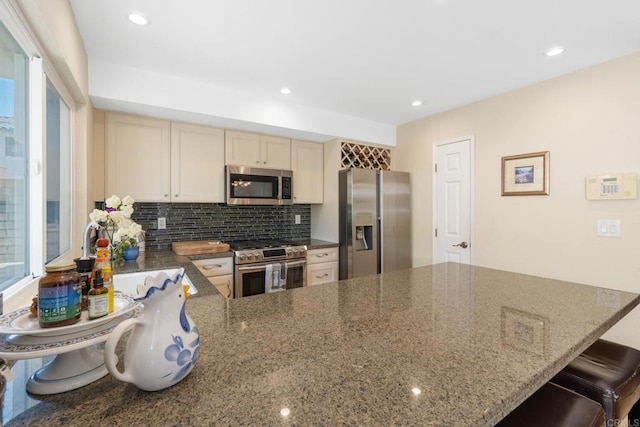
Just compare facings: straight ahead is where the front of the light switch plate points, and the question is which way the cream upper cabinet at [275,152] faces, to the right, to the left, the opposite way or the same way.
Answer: to the left

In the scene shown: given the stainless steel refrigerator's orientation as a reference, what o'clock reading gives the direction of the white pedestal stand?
The white pedestal stand is roughly at 2 o'clock from the stainless steel refrigerator.

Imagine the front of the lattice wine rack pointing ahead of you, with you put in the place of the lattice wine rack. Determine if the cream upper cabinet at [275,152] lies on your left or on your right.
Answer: on your right

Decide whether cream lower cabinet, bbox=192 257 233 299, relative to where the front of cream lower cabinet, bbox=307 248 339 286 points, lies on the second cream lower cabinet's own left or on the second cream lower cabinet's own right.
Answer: on the second cream lower cabinet's own right

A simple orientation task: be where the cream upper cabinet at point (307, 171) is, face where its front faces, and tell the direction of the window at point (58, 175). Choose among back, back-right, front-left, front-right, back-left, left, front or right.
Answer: right

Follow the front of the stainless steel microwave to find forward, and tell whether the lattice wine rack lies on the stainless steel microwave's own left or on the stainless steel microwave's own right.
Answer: on the stainless steel microwave's own left

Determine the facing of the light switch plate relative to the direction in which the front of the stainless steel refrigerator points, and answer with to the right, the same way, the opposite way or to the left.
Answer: to the right

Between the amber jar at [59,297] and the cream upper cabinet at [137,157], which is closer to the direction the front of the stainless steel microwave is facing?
the amber jar

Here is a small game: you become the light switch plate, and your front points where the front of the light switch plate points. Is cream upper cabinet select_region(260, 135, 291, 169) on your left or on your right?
on your right

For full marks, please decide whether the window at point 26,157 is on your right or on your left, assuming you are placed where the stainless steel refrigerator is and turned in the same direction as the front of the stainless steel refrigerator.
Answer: on your right

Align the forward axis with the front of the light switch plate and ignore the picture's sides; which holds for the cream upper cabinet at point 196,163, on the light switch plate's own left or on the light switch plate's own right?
on the light switch plate's own right

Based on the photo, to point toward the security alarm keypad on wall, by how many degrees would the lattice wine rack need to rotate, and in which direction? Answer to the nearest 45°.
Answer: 0° — it already faces it

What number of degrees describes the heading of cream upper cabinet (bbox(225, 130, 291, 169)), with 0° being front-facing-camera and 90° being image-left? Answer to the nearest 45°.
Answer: approximately 315°
